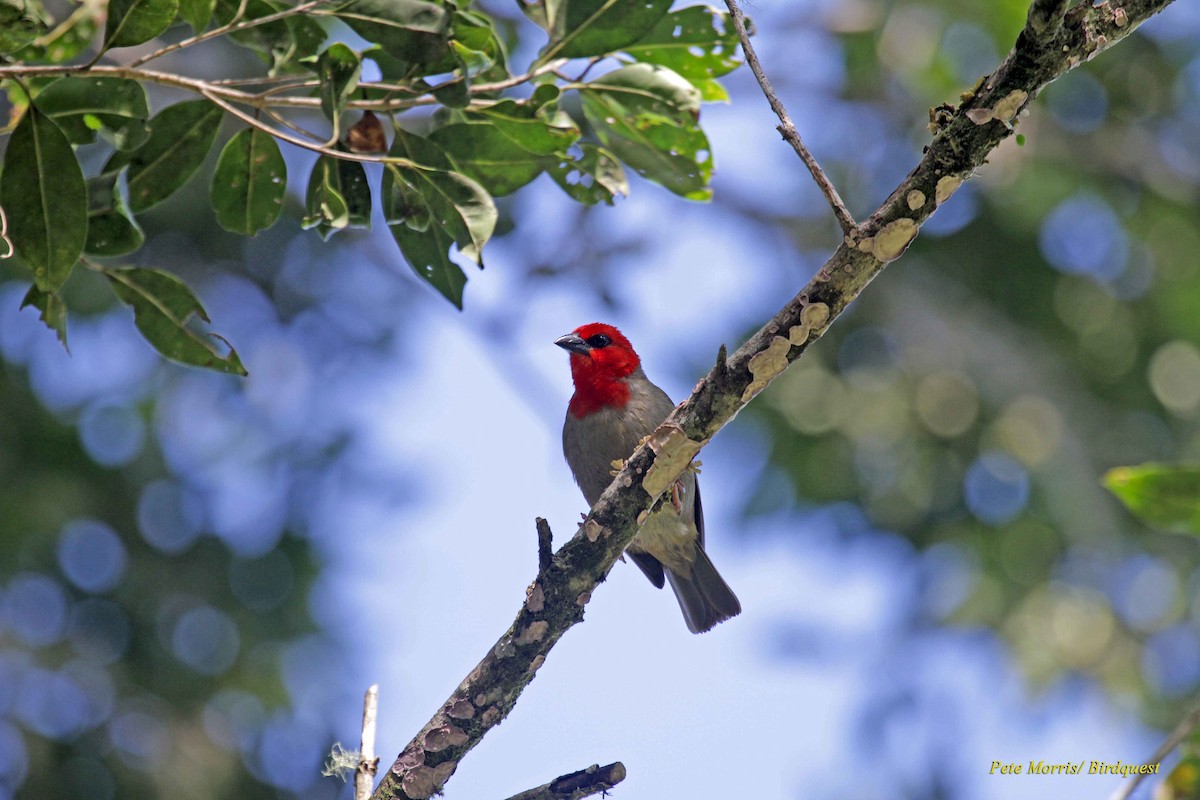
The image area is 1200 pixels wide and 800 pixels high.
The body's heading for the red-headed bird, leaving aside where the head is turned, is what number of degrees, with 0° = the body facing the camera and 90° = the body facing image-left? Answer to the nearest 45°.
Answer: approximately 45°
